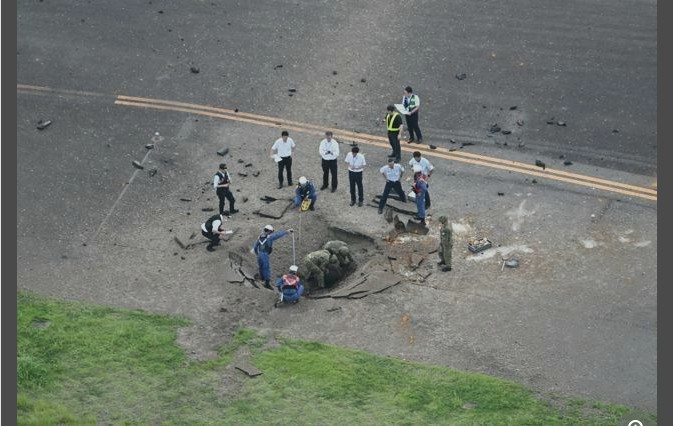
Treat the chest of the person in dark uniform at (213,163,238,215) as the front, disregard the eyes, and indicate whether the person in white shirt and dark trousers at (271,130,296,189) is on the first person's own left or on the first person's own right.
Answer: on the first person's own left

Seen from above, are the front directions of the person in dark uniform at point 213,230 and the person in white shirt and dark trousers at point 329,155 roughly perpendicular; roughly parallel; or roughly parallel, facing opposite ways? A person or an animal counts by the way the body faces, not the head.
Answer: roughly perpendicular

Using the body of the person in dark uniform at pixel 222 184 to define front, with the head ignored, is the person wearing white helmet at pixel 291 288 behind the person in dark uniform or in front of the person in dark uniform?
in front

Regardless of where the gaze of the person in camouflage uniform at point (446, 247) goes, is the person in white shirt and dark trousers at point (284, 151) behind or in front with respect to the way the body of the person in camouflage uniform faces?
in front

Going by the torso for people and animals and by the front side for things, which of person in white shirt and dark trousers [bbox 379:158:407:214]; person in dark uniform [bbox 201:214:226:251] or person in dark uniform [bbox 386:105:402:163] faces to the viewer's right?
person in dark uniform [bbox 201:214:226:251]

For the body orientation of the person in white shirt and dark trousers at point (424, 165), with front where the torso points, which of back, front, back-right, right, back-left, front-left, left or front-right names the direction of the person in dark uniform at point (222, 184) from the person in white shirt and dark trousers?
front-right

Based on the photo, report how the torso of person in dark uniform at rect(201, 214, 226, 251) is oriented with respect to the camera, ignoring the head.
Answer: to the viewer's right

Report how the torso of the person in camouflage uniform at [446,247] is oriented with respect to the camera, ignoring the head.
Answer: to the viewer's left

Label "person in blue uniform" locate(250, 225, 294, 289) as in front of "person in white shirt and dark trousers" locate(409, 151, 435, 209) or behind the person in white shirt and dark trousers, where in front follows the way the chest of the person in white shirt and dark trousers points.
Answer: in front
